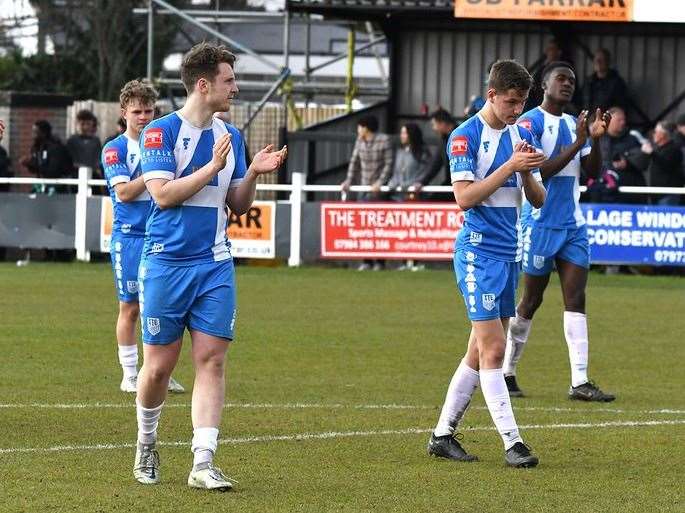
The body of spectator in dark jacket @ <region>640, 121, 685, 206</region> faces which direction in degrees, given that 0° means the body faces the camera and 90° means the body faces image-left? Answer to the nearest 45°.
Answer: approximately 45°

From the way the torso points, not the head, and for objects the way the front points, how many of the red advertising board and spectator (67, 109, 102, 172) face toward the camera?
2

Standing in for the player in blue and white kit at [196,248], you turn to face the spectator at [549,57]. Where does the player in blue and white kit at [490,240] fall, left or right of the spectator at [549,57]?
right

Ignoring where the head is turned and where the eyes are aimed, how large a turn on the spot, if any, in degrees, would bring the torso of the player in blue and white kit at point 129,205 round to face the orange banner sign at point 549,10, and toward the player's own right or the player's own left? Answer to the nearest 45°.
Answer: approximately 90° to the player's own left

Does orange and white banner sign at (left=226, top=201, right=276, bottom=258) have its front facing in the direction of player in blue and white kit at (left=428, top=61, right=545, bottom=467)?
yes

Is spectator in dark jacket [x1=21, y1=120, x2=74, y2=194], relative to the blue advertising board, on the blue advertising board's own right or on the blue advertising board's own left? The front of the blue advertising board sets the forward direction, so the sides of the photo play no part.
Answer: on the blue advertising board's own right

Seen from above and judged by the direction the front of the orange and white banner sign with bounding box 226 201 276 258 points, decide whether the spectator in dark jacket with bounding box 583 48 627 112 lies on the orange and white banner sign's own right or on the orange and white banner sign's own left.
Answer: on the orange and white banner sign's own left
